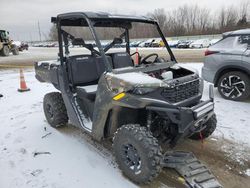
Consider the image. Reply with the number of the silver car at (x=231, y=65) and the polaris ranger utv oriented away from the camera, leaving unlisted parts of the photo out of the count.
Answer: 0

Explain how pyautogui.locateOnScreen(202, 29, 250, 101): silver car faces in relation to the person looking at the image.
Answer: facing to the right of the viewer

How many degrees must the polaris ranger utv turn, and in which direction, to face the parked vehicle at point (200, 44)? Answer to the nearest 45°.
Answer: approximately 135° to its left

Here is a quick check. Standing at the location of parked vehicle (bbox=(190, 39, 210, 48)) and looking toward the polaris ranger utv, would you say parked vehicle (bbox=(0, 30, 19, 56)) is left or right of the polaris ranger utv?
right

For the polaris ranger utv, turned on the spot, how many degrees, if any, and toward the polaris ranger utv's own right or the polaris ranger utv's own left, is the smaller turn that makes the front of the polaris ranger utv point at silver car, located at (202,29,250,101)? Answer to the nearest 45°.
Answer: approximately 90° to the polaris ranger utv's own left

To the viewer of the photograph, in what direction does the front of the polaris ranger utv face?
facing the viewer and to the right of the viewer

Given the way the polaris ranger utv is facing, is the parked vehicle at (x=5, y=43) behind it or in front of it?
behind

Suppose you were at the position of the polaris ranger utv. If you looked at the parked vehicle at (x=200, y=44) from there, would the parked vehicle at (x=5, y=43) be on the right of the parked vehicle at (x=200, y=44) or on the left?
left

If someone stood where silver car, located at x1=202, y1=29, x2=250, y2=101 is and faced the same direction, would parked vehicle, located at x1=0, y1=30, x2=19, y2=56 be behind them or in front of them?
behind
